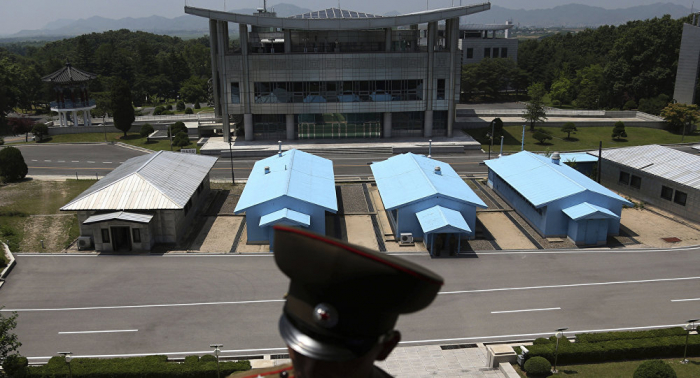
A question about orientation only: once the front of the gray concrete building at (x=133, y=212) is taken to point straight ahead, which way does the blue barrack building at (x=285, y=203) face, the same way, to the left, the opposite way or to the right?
the same way

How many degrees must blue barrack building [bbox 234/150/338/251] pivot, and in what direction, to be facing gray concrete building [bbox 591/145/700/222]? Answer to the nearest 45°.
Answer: approximately 90° to its left

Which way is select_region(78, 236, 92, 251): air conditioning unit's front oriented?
toward the camera

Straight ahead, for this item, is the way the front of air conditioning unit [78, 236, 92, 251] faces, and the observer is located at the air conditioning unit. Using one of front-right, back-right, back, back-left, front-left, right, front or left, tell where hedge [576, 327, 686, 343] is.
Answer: front-left

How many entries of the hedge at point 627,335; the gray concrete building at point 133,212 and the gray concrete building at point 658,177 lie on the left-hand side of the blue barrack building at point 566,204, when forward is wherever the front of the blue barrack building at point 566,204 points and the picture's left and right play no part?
1

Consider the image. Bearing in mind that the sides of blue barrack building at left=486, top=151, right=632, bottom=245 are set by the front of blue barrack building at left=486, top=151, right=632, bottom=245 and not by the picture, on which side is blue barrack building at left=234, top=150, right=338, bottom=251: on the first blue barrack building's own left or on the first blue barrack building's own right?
on the first blue barrack building's own right

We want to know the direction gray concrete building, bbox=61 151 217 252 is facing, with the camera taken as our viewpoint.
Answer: facing the viewer

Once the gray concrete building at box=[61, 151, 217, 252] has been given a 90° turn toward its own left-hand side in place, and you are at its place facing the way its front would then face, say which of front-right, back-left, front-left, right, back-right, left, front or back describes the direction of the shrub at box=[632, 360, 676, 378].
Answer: front-right

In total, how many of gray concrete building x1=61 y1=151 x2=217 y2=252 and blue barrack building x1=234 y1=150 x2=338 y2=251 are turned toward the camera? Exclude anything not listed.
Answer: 2

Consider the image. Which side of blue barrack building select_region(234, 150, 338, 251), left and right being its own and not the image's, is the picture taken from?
front

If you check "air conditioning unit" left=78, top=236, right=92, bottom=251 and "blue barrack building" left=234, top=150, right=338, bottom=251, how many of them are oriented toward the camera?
2

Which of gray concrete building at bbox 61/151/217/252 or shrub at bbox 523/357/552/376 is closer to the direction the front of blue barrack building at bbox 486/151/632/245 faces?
the shrub

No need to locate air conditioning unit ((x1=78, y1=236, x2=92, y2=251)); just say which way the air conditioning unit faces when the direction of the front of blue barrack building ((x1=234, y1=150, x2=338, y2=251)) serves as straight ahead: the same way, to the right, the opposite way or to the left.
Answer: the same way

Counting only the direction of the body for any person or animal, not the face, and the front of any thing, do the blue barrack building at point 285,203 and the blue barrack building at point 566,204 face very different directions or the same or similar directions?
same or similar directions

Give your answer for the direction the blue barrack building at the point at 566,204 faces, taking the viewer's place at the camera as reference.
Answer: facing the viewer and to the right of the viewer

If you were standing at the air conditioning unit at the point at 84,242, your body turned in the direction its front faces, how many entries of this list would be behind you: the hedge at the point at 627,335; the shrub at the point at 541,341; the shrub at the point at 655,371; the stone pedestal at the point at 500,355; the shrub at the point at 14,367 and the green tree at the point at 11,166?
1

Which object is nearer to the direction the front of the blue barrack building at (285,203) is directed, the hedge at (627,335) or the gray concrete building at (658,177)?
the hedge

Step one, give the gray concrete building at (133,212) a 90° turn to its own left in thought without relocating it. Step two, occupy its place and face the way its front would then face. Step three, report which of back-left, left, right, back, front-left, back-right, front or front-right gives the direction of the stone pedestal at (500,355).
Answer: front-right

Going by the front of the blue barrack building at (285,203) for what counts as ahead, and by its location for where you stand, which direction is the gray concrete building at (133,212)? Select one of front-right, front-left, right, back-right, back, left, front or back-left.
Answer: right

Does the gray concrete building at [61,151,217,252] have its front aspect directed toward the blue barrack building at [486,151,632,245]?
no
